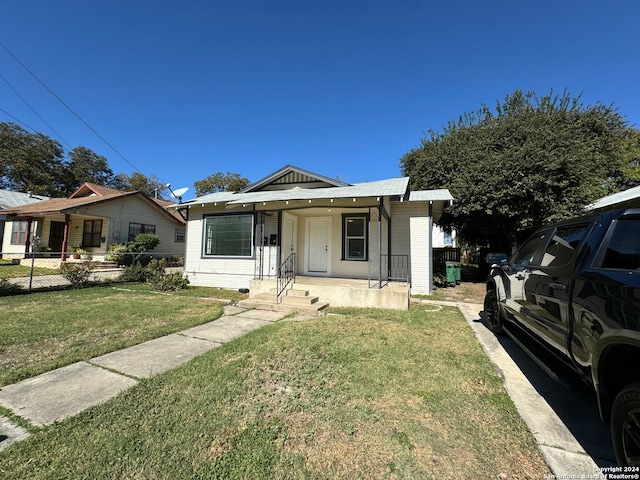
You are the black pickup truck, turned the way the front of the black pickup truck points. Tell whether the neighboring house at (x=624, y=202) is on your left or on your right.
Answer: on your right

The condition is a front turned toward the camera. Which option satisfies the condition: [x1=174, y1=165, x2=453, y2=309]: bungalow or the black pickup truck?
the bungalow

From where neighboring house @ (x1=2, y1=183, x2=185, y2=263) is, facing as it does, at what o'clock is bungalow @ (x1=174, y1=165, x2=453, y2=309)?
The bungalow is roughly at 10 o'clock from the neighboring house.

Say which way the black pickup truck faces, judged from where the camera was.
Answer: facing away from the viewer and to the left of the viewer

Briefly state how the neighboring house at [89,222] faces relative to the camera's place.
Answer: facing the viewer and to the left of the viewer

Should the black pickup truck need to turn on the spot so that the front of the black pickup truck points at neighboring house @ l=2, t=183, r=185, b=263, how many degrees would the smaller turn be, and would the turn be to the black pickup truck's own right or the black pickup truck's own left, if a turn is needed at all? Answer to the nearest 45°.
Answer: approximately 45° to the black pickup truck's own left

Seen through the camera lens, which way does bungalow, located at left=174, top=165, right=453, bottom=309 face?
facing the viewer

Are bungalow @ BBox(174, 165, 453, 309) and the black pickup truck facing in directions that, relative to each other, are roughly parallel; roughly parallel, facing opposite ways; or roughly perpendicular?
roughly parallel, facing opposite ways

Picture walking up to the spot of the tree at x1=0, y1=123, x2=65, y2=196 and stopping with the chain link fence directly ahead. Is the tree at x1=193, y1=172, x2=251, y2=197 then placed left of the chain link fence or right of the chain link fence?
left

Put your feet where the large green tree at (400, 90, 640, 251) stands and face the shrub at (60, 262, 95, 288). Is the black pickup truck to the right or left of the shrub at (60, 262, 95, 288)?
left

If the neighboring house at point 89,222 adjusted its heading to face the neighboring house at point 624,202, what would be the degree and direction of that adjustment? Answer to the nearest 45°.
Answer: approximately 90° to its left

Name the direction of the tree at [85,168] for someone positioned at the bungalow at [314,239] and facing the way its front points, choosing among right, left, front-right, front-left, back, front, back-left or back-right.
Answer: back-right

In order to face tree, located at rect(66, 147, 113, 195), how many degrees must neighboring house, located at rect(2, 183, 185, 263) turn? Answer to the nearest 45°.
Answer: approximately 135° to its right

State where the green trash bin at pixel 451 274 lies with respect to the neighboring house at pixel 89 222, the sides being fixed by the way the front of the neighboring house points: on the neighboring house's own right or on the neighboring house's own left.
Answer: on the neighboring house's own left

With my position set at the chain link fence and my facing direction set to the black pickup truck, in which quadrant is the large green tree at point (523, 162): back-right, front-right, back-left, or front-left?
front-left

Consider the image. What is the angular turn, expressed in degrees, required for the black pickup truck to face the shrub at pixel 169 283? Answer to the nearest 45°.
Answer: approximately 45° to its left

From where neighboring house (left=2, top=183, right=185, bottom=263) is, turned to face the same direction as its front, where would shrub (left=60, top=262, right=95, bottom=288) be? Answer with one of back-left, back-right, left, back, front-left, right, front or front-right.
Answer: front-left

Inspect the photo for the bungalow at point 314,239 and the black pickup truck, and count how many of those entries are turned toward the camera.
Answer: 1
